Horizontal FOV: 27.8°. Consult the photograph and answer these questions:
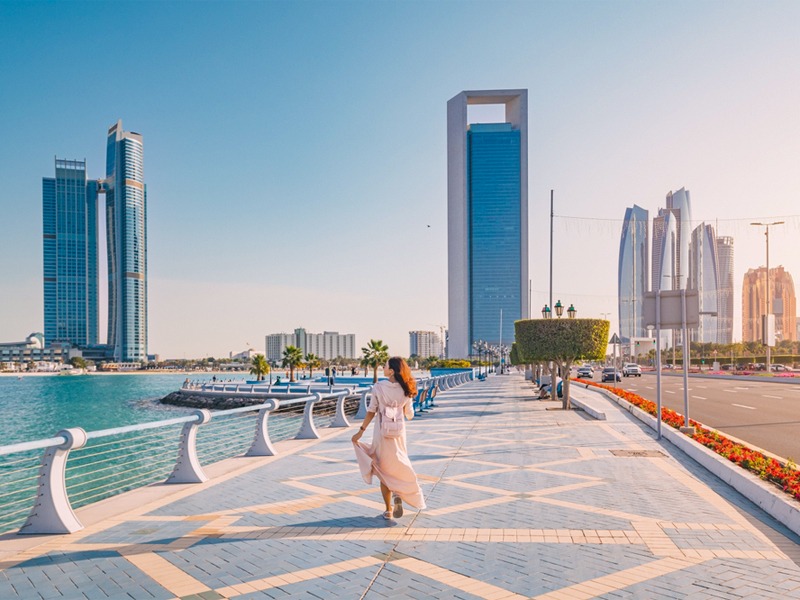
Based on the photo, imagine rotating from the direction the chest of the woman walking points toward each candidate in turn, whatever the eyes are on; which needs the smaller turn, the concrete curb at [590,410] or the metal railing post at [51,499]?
the concrete curb

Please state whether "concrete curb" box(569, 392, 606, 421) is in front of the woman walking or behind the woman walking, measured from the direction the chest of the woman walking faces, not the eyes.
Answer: in front

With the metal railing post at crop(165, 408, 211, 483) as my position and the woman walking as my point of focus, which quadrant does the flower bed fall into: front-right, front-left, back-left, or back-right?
front-left

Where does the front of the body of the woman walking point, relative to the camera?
away from the camera

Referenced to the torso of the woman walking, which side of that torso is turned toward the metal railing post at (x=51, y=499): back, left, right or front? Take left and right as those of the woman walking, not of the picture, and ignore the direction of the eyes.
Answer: left

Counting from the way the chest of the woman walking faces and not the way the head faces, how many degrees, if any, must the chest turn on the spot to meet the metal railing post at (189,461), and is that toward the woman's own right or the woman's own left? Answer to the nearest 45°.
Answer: approximately 45° to the woman's own left

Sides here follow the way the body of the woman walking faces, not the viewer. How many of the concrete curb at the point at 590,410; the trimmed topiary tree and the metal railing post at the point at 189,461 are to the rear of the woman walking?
0

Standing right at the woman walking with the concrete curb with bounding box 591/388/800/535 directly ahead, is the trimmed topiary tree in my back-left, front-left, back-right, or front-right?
front-left

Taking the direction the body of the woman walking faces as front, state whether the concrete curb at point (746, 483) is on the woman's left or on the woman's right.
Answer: on the woman's right

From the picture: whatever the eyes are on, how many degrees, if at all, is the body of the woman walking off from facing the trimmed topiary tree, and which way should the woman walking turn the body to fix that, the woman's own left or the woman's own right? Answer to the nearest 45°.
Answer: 0° — they already face it
